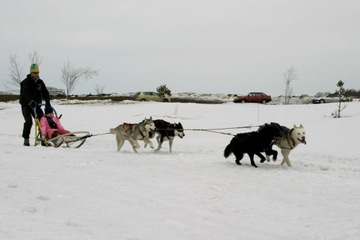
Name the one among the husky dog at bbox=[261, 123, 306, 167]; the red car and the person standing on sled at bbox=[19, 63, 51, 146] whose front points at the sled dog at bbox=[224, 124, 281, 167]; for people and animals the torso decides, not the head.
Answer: the person standing on sled

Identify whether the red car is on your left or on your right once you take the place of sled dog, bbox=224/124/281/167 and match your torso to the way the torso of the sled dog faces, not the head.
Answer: on your left

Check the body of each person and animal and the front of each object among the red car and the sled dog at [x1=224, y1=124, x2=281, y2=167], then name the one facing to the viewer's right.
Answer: the sled dog

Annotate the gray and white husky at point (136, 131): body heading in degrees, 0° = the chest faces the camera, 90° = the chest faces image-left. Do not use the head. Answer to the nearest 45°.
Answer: approximately 270°

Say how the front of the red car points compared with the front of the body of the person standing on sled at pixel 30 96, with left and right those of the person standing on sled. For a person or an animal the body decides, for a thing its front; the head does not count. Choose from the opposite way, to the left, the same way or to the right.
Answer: the opposite way

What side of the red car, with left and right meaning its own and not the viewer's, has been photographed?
left

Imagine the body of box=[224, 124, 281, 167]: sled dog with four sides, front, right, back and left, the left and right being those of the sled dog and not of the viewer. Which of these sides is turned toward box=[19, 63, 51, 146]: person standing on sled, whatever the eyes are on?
back

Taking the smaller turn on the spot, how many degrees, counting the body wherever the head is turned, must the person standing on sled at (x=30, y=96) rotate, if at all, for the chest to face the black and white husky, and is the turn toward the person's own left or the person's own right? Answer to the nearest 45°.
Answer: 0° — they already face it

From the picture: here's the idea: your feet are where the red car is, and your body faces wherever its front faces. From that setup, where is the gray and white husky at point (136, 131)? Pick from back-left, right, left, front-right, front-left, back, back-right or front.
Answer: left

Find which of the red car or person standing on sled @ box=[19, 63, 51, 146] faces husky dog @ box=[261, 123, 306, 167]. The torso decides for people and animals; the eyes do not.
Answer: the person standing on sled

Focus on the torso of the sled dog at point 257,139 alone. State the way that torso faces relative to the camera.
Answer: to the viewer's right

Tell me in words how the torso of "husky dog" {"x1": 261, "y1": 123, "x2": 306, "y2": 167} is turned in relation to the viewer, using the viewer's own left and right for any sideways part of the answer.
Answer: facing the viewer and to the right of the viewer
